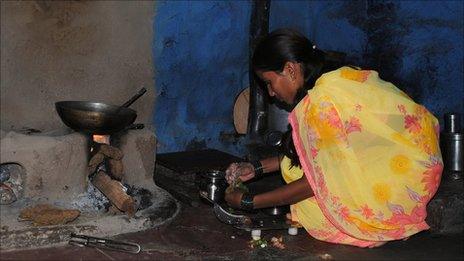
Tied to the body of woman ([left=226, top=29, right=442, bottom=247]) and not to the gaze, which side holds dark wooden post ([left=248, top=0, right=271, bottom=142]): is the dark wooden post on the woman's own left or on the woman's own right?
on the woman's own right

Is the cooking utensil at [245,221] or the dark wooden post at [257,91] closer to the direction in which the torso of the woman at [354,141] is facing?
the cooking utensil

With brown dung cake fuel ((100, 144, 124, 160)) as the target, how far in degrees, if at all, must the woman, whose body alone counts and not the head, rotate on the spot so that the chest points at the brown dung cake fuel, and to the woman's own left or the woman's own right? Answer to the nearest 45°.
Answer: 0° — they already face it

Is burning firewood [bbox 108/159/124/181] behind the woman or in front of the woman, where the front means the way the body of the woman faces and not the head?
in front

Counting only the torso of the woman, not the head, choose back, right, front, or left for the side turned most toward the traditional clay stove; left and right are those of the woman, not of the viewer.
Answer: front

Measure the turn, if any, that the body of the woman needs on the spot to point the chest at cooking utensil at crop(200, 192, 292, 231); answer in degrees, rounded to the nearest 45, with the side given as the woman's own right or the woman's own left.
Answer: approximately 45° to the woman's own right

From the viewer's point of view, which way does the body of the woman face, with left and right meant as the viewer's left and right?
facing to the left of the viewer

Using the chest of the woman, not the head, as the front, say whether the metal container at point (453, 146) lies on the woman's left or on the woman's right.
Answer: on the woman's right

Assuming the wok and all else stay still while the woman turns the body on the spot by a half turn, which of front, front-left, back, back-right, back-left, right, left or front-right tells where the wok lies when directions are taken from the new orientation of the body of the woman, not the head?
back

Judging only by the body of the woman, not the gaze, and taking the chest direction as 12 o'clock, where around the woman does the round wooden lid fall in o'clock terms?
The round wooden lid is roughly at 2 o'clock from the woman.

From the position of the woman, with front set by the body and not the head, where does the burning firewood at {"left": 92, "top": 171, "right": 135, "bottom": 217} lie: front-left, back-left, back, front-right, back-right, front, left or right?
front

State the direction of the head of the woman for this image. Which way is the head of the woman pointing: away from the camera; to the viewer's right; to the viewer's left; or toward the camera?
to the viewer's left
